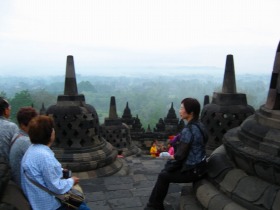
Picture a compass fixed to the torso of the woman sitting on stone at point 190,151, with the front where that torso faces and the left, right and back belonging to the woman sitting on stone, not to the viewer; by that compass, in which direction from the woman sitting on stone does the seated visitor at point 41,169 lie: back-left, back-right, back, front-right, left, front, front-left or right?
front-left

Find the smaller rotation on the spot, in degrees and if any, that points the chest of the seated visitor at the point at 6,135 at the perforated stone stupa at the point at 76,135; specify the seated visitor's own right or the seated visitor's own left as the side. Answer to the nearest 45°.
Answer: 0° — they already face it

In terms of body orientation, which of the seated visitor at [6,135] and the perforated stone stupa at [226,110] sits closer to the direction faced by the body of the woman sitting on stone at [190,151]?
the seated visitor

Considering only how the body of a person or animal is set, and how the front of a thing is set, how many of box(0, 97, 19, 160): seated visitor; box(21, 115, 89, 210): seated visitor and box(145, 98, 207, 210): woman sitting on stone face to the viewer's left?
1

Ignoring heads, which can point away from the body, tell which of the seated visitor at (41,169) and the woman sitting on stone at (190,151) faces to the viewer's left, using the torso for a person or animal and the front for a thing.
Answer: the woman sitting on stone

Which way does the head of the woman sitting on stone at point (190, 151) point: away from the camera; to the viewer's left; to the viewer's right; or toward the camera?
to the viewer's left

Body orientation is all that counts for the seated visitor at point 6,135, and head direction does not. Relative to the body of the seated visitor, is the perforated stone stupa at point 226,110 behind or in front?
in front

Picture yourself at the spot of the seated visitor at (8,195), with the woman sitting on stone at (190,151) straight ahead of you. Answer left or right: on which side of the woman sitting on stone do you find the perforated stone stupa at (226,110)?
left

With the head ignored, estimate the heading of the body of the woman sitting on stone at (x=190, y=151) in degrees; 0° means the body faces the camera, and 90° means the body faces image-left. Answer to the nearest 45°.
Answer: approximately 90°

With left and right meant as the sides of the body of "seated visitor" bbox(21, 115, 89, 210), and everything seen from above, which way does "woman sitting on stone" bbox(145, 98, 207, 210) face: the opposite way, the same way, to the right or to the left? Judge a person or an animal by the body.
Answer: to the left

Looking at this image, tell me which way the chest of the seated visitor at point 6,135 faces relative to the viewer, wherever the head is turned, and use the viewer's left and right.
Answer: facing away from the viewer and to the right of the viewer

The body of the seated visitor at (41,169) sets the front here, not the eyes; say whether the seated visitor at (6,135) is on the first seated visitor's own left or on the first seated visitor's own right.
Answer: on the first seated visitor's own left

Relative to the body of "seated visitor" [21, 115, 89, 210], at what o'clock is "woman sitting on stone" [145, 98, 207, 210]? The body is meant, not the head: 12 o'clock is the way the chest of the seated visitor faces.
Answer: The woman sitting on stone is roughly at 1 o'clock from the seated visitor.

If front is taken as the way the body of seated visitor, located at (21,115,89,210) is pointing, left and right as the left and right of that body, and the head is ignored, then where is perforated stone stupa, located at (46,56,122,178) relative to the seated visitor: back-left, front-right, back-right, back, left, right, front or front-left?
front-left

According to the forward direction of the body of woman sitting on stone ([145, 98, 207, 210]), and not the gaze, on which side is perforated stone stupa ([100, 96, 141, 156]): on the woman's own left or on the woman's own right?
on the woman's own right

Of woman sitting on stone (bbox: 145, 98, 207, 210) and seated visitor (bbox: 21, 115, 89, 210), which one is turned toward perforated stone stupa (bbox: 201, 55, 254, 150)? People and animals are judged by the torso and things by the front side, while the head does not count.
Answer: the seated visitor

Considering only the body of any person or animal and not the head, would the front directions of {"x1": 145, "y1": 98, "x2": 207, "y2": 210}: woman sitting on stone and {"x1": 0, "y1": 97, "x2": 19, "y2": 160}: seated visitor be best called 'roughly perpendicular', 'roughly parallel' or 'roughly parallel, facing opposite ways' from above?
roughly perpendicular
